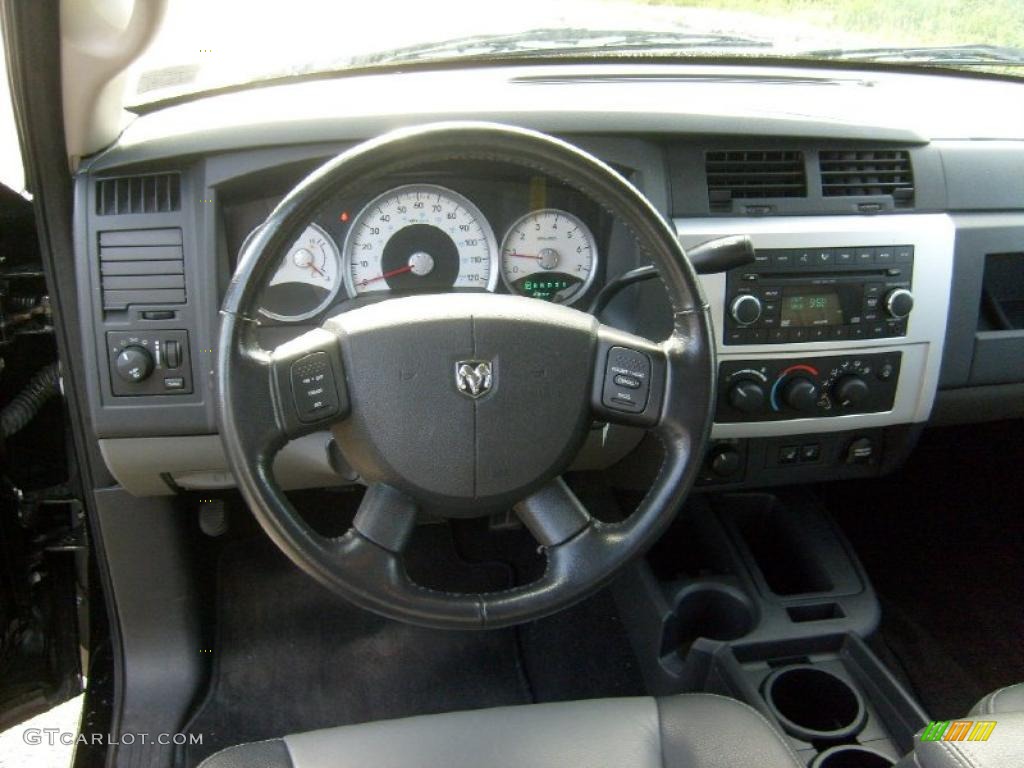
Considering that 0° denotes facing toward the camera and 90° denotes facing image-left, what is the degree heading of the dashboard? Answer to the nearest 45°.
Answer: approximately 0°

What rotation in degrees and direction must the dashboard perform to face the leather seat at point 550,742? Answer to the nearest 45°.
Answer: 0° — it already faces it

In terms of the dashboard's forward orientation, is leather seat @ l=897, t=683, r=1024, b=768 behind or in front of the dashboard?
in front
